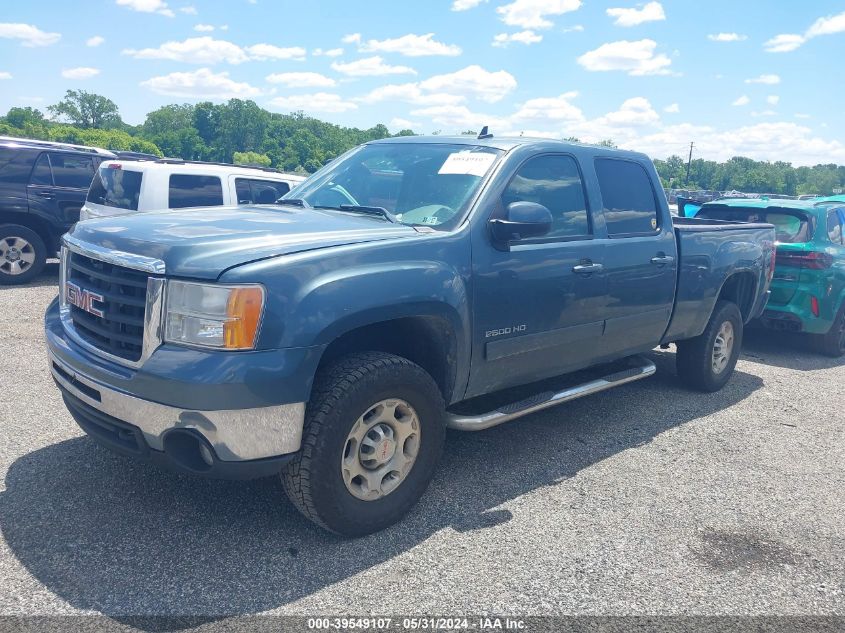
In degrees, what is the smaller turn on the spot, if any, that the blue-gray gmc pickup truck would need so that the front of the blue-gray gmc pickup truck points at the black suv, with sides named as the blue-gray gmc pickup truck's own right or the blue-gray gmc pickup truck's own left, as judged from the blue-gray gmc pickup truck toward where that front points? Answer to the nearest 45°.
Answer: approximately 90° to the blue-gray gmc pickup truck's own right

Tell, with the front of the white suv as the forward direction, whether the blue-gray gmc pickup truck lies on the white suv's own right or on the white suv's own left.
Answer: on the white suv's own right

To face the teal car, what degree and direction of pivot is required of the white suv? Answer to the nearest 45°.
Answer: approximately 90° to its right

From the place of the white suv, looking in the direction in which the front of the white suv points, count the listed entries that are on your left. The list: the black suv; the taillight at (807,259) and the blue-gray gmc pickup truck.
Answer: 1

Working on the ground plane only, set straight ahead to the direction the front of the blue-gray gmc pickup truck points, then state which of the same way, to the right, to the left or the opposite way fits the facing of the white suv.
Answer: the opposite way

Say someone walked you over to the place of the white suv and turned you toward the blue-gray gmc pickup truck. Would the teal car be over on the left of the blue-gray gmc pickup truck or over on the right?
left

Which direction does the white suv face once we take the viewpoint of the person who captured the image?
facing away from the viewer and to the right of the viewer

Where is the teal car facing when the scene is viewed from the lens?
facing away from the viewer and to the right of the viewer

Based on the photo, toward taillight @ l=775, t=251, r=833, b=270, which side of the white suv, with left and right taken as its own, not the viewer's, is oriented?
right

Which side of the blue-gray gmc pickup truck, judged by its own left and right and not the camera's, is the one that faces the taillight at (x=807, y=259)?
back

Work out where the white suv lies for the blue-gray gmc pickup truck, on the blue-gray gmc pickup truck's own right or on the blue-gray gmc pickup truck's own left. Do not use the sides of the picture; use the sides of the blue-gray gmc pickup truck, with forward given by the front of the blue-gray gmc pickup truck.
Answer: on the blue-gray gmc pickup truck's own right
